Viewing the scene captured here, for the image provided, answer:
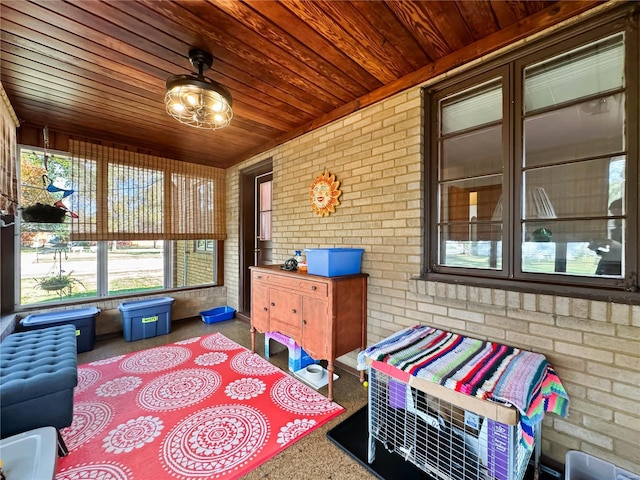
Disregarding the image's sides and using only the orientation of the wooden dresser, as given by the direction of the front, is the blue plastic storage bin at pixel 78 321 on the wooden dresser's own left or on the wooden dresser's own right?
on the wooden dresser's own right

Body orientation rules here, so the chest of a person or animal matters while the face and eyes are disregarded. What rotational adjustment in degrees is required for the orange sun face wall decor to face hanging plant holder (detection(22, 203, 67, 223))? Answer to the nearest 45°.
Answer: approximately 45° to its right

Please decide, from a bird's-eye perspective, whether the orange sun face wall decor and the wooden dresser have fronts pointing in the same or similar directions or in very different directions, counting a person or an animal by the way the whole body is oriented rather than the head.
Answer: same or similar directions

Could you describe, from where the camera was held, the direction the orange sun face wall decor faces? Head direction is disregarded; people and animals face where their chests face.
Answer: facing the viewer and to the left of the viewer

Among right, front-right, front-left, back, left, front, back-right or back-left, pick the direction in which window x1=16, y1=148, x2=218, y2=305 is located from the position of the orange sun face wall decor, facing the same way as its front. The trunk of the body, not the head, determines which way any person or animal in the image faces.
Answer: front-right

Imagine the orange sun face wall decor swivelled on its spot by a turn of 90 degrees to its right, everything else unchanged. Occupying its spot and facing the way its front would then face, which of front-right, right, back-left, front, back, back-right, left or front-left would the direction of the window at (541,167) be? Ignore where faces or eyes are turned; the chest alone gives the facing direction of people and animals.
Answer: back

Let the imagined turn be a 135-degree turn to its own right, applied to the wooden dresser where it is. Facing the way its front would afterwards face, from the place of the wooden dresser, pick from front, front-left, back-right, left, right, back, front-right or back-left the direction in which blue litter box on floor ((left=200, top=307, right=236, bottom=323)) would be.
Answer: front-left

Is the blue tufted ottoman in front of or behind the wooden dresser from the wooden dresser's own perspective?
in front

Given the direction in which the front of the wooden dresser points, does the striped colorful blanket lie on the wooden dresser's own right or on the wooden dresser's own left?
on the wooden dresser's own left

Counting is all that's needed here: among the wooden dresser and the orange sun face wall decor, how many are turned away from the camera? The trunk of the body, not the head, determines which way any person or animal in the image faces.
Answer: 0

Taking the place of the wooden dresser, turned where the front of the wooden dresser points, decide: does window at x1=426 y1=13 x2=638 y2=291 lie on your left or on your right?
on your left

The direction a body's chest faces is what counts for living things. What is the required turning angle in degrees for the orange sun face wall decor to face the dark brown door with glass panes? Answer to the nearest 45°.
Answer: approximately 90° to its right
